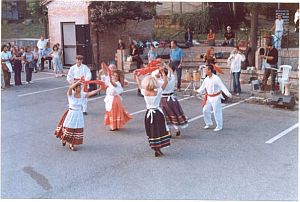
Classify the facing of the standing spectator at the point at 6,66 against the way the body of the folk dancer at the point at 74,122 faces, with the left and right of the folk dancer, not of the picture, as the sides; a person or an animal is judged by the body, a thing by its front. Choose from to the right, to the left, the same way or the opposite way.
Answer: the same way

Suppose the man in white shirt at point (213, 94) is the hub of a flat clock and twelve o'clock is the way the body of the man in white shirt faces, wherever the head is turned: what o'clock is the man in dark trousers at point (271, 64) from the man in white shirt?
The man in dark trousers is roughly at 5 o'clock from the man in white shirt.

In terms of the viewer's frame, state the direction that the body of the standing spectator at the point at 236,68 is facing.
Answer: toward the camera

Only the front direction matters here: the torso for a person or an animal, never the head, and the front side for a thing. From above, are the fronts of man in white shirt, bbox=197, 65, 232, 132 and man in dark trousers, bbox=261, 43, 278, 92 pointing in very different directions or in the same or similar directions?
same or similar directions

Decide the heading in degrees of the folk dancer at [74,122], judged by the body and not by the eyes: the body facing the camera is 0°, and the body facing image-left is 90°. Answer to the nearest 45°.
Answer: approximately 315°

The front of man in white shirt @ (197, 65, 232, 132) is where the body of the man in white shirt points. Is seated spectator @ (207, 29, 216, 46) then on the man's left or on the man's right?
on the man's right

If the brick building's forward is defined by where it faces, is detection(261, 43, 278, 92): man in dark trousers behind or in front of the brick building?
in front

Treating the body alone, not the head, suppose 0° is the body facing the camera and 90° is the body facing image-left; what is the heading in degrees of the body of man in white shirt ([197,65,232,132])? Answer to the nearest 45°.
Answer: approximately 45°

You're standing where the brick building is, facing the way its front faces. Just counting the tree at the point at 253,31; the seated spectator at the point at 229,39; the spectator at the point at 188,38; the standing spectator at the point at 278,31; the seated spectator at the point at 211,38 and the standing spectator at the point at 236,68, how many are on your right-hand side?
0

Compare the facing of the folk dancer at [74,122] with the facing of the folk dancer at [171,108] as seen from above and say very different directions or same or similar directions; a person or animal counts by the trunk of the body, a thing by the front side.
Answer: very different directions

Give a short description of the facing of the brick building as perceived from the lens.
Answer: facing the viewer

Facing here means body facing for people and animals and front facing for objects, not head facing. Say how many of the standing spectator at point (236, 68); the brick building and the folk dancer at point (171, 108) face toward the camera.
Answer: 2

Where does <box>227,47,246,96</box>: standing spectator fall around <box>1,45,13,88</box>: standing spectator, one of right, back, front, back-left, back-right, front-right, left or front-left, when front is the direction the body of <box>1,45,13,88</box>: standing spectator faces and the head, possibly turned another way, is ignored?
front

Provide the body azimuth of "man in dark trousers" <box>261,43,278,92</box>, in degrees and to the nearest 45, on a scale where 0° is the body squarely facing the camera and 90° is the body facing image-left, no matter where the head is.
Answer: approximately 45°

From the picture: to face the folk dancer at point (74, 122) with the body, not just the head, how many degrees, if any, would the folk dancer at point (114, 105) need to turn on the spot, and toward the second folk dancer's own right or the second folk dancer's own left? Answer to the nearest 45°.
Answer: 0° — they already face them

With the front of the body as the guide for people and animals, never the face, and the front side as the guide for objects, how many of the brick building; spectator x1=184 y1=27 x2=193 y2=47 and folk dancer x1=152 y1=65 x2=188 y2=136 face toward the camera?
2

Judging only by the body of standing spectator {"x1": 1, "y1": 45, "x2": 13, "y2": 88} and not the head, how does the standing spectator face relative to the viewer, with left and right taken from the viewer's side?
facing the viewer and to the right of the viewer

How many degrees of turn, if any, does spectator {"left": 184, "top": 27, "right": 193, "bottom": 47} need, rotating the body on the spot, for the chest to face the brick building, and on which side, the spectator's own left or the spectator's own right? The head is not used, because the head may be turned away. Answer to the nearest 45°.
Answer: approximately 90° to the spectator's own right

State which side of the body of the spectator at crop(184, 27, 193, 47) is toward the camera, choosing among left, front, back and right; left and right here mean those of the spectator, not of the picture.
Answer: front

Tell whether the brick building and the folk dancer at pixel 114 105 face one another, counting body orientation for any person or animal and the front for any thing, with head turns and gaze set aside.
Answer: no

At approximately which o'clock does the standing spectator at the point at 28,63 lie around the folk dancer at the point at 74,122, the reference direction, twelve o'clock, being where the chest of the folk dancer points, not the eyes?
The standing spectator is roughly at 7 o'clock from the folk dancer.

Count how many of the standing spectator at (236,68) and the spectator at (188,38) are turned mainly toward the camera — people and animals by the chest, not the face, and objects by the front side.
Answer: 2

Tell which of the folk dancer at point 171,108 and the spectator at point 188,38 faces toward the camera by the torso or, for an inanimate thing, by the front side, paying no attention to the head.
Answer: the spectator
